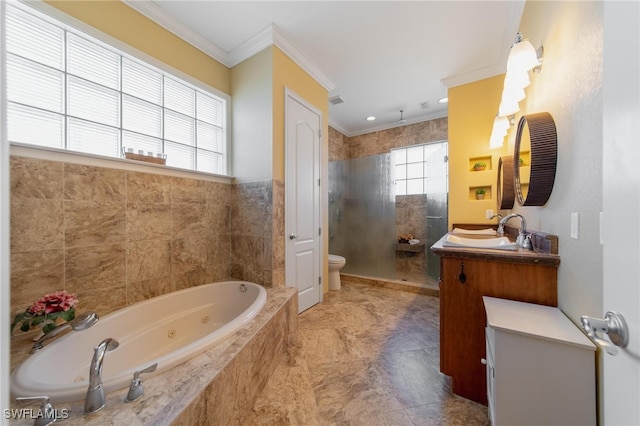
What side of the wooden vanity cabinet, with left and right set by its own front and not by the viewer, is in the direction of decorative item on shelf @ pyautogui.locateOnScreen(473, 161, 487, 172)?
right

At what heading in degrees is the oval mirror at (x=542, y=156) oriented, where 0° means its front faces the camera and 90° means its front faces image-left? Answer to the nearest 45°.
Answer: approximately 90°

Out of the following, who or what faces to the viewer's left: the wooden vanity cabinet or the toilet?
the wooden vanity cabinet

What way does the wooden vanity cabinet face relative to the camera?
to the viewer's left

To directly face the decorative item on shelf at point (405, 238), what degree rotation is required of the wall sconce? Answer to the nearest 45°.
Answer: approximately 45° to its right

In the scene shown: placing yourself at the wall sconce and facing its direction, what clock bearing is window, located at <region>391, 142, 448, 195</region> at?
The window is roughly at 2 o'clock from the wall sconce.

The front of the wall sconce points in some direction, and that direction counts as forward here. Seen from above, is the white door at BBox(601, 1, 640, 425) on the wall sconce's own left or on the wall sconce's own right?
on the wall sconce's own left

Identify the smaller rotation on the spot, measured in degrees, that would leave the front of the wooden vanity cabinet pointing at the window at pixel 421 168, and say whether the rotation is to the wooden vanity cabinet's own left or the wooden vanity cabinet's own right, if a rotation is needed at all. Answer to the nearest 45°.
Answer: approximately 90° to the wooden vanity cabinet's own right

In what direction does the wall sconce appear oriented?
to the viewer's left

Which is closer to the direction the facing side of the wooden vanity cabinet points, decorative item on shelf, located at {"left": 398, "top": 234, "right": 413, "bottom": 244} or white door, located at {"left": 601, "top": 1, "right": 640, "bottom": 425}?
the decorative item on shelf

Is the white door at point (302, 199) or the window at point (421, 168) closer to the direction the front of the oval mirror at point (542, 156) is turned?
the white door
